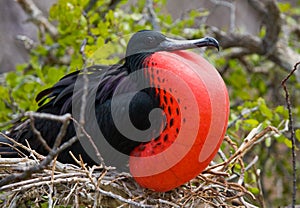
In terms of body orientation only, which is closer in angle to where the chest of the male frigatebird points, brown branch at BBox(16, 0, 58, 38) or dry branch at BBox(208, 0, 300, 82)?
the dry branch

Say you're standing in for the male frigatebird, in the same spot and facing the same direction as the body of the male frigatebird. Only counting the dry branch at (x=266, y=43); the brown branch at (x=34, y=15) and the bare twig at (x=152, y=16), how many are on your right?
0

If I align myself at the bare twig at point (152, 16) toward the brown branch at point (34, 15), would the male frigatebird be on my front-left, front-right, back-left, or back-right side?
back-left

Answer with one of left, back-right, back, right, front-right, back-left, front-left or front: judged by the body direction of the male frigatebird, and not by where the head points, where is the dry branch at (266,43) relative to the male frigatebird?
front-left

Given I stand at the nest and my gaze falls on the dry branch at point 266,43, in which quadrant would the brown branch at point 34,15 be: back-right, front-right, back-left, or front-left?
front-left

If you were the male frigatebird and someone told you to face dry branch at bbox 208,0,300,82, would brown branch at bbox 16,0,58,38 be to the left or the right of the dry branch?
left

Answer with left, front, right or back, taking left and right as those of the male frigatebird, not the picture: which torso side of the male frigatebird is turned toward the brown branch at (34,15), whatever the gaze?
left

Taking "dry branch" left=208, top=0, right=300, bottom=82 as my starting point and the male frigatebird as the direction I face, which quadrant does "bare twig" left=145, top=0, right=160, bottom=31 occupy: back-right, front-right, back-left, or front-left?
front-right

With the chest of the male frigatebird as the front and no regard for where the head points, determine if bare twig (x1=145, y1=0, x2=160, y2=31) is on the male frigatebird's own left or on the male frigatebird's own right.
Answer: on the male frigatebird's own left

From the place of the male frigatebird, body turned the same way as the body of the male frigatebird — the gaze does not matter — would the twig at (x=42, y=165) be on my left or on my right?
on my right

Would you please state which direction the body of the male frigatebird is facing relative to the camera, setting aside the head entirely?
to the viewer's right
